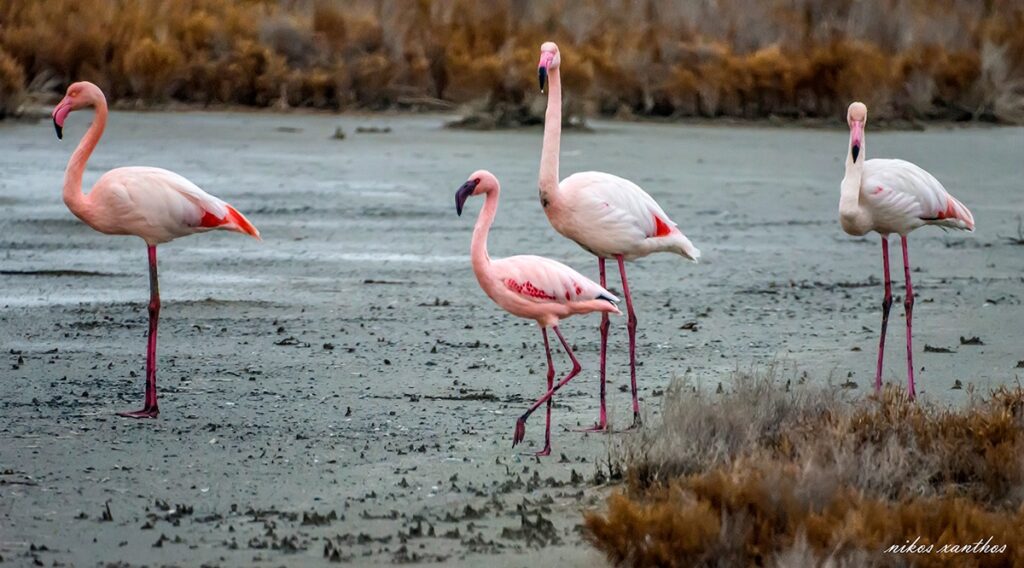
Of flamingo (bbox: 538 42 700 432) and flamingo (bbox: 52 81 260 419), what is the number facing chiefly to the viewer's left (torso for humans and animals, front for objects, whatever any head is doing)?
2

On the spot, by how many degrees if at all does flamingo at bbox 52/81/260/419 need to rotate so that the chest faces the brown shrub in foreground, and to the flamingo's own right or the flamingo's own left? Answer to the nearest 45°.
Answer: approximately 135° to the flamingo's own left

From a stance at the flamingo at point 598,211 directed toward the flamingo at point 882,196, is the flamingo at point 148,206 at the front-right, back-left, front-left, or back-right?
back-left

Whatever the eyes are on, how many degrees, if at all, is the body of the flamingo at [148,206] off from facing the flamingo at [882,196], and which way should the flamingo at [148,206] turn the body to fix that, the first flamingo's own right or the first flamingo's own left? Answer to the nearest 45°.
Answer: approximately 180°

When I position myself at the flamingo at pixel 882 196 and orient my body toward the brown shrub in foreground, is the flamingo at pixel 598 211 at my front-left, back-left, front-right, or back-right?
front-right

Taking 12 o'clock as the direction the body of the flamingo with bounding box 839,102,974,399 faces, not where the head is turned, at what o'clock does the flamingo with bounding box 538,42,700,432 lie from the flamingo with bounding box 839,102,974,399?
the flamingo with bounding box 538,42,700,432 is roughly at 12 o'clock from the flamingo with bounding box 839,102,974,399.

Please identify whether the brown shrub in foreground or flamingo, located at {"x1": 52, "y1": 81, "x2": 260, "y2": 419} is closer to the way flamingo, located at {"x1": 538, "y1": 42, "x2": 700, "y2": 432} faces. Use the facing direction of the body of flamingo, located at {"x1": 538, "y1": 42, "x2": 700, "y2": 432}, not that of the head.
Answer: the flamingo

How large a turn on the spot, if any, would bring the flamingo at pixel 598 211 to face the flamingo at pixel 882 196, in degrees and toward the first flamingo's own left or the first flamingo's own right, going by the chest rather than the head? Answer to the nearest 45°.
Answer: approximately 135° to the first flamingo's own right

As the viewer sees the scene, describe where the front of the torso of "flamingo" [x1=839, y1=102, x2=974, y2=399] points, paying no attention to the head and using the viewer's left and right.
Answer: facing the viewer and to the left of the viewer

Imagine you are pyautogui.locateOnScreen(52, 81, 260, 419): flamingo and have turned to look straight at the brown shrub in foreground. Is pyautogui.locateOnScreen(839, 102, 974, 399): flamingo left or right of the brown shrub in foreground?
left

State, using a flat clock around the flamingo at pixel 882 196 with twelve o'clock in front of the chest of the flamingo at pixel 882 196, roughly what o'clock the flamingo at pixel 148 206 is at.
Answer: the flamingo at pixel 148 206 is roughly at 1 o'clock from the flamingo at pixel 882 196.

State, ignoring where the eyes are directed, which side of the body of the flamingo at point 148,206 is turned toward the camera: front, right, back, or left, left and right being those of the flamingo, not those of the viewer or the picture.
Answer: left

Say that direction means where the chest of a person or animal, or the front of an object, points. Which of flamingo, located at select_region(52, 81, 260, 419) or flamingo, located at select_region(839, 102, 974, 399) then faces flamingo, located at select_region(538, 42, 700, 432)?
flamingo, located at select_region(839, 102, 974, 399)

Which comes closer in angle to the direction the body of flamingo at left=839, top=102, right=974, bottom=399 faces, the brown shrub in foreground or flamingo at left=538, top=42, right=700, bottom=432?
the flamingo

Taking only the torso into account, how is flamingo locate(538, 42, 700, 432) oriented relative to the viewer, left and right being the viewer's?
facing to the left of the viewer
